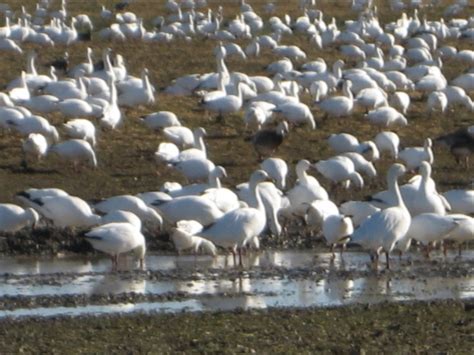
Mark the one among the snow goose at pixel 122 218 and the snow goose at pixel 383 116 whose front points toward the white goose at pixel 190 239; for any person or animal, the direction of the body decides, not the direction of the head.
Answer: the snow goose at pixel 122 218

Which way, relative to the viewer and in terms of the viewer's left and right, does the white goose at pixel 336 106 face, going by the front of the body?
facing to the right of the viewer

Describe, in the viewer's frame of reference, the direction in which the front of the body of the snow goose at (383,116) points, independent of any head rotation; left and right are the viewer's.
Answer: facing to the right of the viewer
